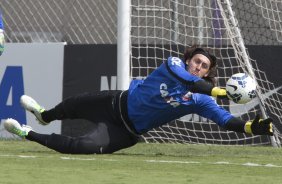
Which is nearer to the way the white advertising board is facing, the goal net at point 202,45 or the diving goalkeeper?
the diving goalkeeper

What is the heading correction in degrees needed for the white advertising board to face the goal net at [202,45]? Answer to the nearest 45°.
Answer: approximately 90° to its left

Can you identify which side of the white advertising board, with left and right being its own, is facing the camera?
front

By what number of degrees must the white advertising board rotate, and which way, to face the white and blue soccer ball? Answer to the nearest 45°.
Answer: approximately 45° to its left

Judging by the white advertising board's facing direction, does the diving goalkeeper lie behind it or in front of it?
in front
